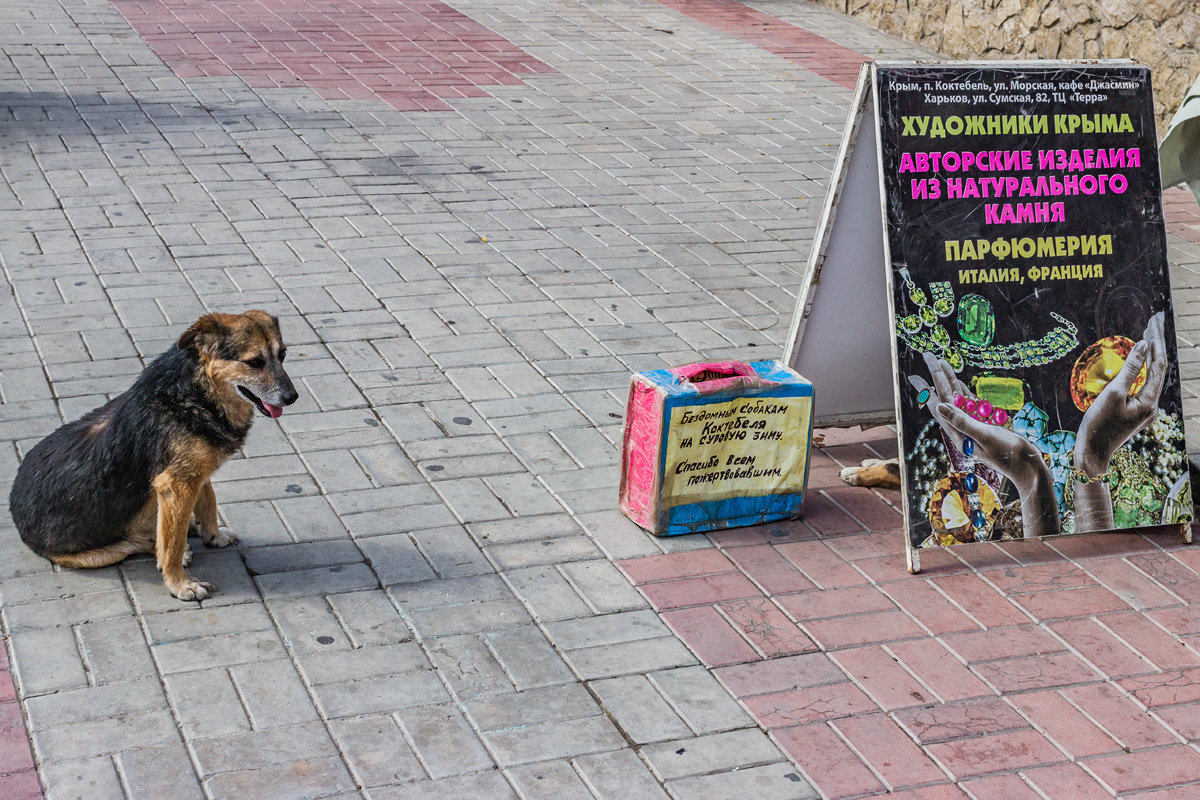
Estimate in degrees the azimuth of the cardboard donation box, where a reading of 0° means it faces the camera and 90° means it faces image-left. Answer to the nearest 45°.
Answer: approximately 315°

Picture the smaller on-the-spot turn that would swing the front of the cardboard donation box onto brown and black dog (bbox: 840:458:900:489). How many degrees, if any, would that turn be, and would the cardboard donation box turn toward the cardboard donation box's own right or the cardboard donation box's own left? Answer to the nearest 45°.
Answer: approximately 90° to the cardboard donation box's own left

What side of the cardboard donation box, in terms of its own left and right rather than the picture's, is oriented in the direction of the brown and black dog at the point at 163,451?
right

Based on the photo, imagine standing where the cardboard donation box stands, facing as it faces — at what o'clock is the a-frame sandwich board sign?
The a-frame sandwich board sign is roughly at 10 o'clock from the cardboard donation box.
